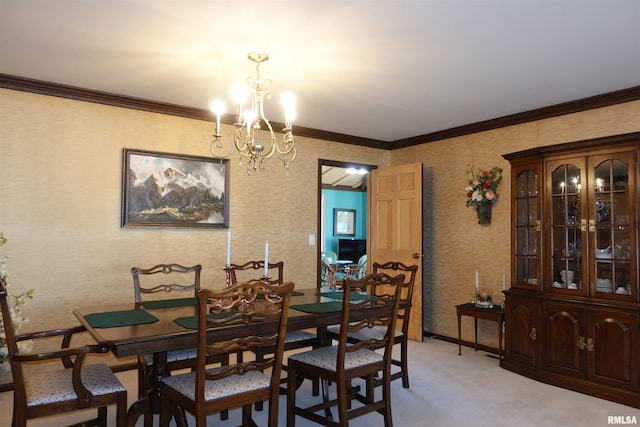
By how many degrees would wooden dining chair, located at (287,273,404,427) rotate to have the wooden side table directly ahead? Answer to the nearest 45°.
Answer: approximately 90° to its right

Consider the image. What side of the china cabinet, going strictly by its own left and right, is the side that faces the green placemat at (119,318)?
front

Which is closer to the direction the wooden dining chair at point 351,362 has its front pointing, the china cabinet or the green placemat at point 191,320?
the green placemat

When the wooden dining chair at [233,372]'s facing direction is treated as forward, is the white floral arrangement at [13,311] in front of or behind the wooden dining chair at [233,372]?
in front

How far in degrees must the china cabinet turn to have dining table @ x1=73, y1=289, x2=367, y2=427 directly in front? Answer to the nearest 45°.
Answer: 0° — it already faces it

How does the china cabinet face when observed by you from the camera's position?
facing the viewer and to the left of the viewer

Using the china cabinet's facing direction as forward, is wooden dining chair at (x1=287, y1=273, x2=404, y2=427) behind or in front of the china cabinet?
in front

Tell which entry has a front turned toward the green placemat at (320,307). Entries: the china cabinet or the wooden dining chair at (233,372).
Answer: the china cabinet

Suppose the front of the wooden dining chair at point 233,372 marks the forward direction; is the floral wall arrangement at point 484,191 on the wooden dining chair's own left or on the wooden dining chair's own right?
on the wooden dining chair's own right

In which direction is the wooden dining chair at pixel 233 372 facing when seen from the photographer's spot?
facing away from the viewer and to the left of the viewer

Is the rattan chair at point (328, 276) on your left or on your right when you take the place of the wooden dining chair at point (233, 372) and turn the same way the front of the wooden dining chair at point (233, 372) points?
on your right

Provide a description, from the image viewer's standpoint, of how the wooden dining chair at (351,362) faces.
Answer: facing away from the viewer and to the left of the viewer

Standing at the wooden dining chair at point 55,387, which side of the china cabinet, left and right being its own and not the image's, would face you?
front
